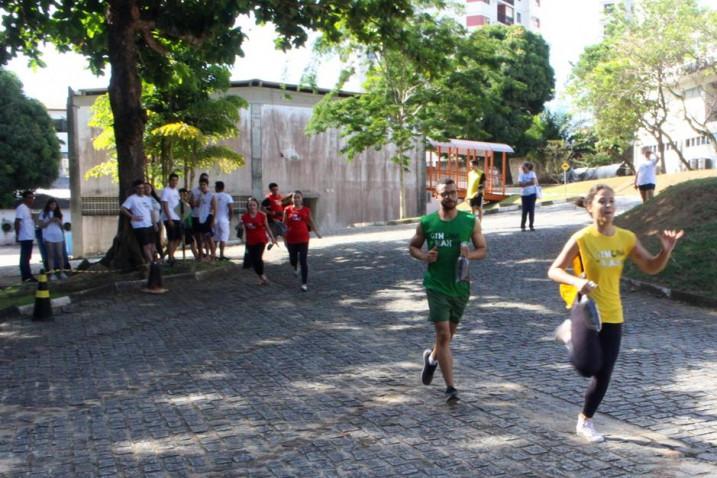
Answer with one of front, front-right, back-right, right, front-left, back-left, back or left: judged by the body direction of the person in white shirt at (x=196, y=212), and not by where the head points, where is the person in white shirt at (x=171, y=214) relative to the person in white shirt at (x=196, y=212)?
right

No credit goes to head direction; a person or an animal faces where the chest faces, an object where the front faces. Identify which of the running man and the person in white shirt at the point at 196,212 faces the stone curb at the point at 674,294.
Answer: the person in white shirt

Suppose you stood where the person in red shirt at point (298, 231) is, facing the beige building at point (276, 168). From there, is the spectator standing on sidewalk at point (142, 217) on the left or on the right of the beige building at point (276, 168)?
left

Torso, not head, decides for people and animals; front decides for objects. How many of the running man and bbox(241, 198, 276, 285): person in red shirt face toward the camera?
2

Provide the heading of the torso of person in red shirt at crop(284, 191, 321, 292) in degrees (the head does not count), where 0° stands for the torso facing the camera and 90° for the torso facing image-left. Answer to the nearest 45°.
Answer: approximately 0°

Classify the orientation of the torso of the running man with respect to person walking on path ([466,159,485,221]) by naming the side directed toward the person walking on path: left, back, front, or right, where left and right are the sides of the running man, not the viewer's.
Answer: back

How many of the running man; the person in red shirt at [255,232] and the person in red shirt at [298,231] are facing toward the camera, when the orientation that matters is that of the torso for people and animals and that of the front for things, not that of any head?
3

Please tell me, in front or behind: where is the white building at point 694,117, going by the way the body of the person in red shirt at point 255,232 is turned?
behind

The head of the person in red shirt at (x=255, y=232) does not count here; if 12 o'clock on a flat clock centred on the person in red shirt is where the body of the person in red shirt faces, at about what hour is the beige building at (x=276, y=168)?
The beige building is roughly at 6 o'clock from the person in red shirt.
